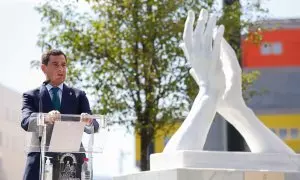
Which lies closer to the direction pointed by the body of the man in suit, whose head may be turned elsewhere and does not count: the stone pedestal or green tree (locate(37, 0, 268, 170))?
the stone pedestal

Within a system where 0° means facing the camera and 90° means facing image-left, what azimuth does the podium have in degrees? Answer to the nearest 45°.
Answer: approximately 0°

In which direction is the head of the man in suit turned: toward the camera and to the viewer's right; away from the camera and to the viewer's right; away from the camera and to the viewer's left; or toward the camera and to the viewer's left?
toward the camera and to the viewer's right

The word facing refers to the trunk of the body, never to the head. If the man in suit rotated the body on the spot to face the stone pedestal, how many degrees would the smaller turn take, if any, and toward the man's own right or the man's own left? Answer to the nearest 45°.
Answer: approximately 90° to the man's own left

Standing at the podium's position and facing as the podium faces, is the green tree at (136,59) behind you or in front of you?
behind

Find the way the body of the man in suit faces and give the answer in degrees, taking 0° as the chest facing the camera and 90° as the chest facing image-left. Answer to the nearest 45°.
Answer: approximately 315°

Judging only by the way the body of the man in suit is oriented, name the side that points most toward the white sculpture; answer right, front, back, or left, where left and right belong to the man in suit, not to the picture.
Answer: left
